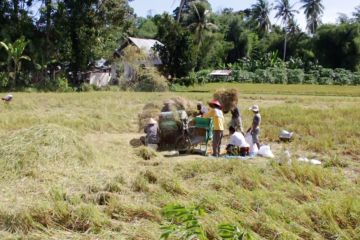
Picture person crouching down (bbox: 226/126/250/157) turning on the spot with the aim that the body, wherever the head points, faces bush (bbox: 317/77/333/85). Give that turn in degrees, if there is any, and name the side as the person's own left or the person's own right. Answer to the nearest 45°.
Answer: approximately 90° to the person's own right

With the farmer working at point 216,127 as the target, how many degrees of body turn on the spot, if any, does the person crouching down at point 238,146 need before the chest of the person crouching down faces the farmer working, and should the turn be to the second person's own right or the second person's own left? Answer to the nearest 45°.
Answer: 0° — they already face them

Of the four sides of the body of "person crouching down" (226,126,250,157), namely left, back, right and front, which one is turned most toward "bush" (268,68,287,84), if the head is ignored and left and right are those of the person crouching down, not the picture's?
right

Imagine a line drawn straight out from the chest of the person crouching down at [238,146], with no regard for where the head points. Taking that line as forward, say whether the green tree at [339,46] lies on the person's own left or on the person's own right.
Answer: on the person's own right

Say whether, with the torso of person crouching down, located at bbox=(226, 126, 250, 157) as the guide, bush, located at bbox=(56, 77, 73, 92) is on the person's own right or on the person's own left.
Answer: on the person's own right

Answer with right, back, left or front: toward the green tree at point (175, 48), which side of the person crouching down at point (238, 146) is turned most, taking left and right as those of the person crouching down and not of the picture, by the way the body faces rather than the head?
right

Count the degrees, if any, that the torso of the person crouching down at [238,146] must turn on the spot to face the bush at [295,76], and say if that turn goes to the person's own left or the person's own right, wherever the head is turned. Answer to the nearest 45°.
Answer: approximately 90° to the person's own right

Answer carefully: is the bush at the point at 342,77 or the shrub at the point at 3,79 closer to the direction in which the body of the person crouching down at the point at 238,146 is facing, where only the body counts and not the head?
the shrub

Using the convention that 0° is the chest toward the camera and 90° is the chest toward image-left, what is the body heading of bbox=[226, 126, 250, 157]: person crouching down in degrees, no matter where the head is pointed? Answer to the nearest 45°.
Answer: approximately 90°

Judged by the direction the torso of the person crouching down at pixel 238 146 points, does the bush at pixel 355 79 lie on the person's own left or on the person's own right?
on the person's own right

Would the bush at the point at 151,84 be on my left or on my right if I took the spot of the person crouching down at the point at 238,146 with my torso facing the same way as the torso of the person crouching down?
on my right

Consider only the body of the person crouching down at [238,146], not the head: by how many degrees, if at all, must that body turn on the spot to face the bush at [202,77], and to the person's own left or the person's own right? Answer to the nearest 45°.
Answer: approximately 90° to the person's own right
